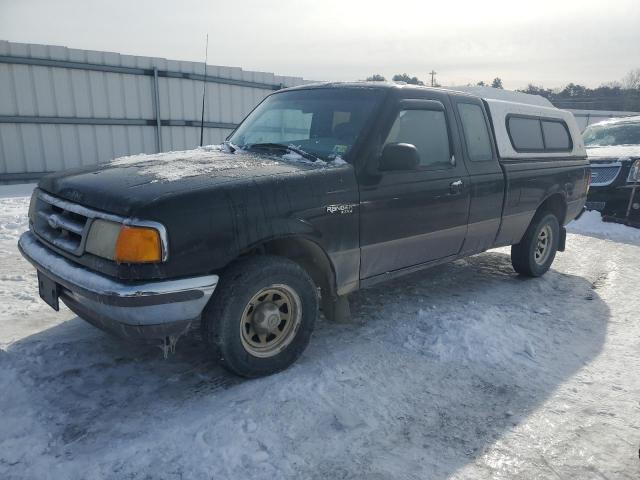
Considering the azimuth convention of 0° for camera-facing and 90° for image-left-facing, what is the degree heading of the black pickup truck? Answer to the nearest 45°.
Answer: approximately 45°
